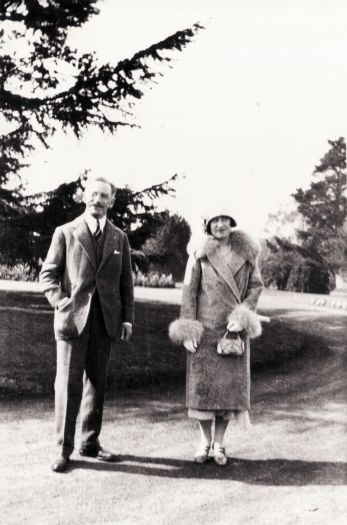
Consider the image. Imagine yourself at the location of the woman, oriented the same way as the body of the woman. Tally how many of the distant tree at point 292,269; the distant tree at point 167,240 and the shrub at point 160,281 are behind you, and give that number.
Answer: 3

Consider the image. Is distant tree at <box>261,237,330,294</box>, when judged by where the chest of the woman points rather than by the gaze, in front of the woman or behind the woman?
behind

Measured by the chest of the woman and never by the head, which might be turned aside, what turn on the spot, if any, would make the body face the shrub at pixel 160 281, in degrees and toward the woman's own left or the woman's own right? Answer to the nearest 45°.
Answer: approximately 180°

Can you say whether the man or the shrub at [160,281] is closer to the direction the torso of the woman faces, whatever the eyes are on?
the man

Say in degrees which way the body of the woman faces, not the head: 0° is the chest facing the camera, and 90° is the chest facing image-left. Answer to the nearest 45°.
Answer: approximately 0°

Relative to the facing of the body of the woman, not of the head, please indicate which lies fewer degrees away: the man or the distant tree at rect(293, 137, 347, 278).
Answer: the man

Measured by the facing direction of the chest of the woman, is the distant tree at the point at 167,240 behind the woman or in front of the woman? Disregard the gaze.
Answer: behind

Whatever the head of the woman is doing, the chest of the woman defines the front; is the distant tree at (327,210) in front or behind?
behind

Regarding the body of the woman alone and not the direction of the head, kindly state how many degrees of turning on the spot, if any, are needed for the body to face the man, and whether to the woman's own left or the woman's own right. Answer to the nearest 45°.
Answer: approximately 90° to the woman's own right

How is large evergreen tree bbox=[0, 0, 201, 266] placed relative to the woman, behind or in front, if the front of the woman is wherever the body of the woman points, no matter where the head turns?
behind
